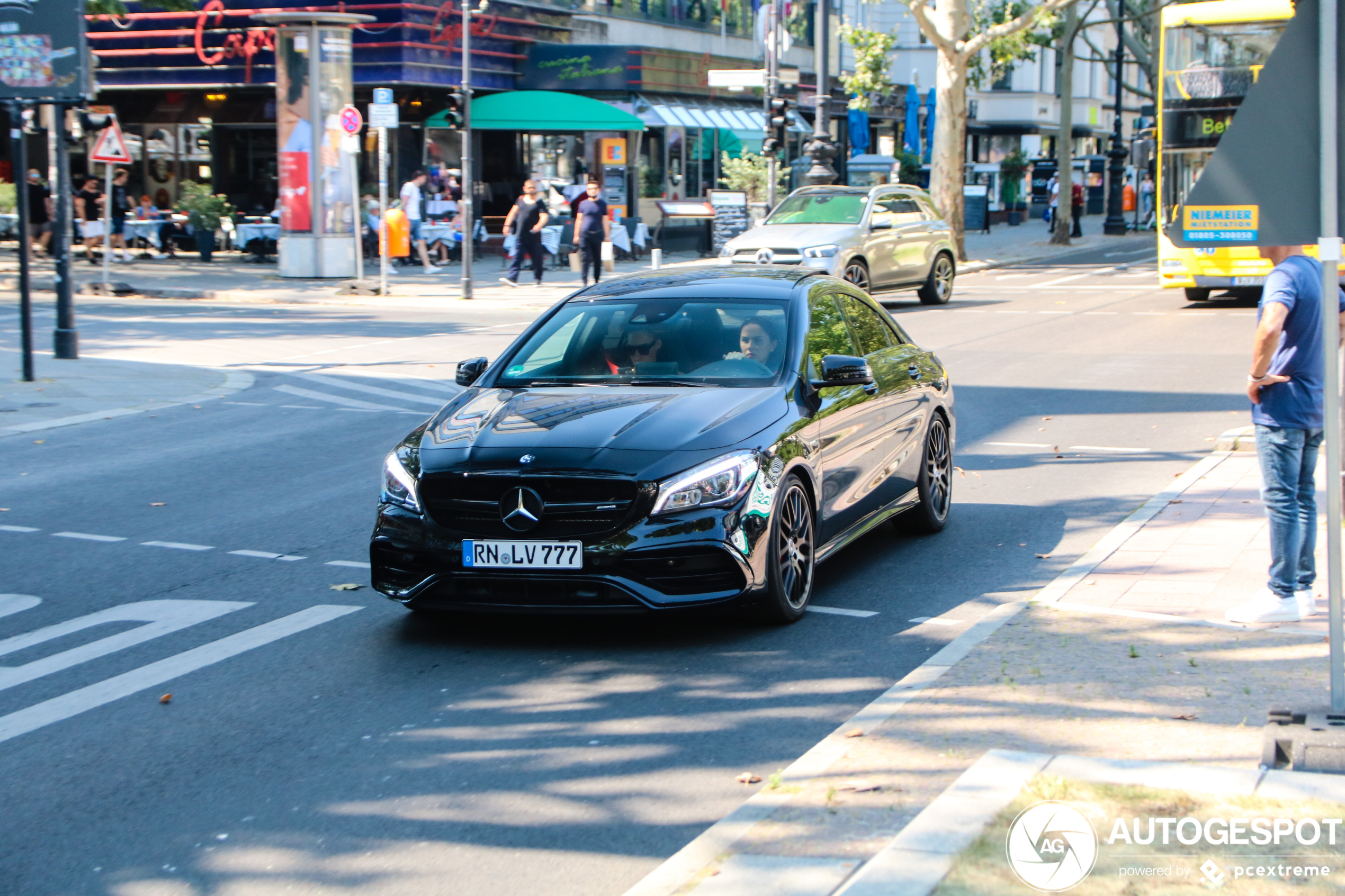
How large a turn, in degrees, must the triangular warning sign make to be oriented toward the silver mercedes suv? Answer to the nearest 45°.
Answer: approximately 45° to its left

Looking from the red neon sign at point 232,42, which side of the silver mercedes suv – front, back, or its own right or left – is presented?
right

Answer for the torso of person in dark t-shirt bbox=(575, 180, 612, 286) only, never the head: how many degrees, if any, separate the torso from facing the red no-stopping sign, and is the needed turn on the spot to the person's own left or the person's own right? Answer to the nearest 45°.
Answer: approximately 90° to the person's own right

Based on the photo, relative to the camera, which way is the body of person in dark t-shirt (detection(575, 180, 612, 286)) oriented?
toward the camera

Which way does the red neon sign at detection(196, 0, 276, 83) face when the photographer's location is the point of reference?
facing the viewer

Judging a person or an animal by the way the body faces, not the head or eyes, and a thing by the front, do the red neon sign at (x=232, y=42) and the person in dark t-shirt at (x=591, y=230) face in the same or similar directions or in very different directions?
same or similar directions

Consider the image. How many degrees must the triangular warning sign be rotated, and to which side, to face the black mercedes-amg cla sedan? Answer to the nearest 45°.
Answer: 0° — it already faces it

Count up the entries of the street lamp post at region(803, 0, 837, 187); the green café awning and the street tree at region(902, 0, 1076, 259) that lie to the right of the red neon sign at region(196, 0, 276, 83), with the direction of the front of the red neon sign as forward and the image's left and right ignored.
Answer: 0

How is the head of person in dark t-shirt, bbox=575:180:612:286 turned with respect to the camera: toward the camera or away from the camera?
toward the camera

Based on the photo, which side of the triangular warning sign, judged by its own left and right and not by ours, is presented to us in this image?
front

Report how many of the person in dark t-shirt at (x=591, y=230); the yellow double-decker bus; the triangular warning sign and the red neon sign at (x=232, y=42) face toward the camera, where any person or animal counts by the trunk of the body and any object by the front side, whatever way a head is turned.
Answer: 4

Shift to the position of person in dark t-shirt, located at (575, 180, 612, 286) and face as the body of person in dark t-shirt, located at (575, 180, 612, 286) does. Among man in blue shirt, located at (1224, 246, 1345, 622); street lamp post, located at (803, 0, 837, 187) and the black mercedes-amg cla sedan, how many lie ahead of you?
2

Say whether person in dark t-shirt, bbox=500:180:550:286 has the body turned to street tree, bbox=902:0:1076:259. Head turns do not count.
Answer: no

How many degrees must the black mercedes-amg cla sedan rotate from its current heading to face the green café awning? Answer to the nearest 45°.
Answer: approximately 135° to its right

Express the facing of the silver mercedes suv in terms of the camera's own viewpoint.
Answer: facing the viewer and to the left of the viewer
